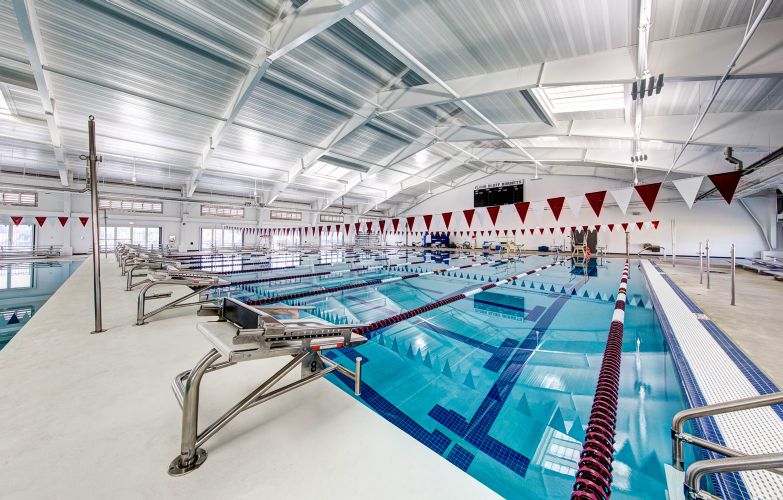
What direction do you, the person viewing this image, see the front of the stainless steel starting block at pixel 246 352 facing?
facing away from the viewer and to the right of the viewer

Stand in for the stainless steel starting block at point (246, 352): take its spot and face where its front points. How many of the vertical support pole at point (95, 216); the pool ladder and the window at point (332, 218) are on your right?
1

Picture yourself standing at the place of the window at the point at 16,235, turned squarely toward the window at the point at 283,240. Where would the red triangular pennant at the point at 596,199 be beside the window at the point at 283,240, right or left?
right

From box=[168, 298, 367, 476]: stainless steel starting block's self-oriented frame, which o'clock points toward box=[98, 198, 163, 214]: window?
The window is roughly at 10 o'clock from the stainless steel starting block.

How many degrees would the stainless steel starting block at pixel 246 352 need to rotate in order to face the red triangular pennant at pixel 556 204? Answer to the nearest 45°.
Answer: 0° — it already faces it

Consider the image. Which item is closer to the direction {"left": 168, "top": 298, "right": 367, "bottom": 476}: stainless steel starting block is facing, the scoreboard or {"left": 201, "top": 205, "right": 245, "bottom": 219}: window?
the scoreboard

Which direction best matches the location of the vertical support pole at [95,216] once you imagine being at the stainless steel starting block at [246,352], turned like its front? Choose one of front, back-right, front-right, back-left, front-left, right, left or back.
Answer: left

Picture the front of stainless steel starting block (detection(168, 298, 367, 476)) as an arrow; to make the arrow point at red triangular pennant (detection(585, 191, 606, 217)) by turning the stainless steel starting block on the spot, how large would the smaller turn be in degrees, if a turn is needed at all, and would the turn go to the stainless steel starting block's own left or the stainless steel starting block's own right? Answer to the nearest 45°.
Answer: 0° — it already faces it

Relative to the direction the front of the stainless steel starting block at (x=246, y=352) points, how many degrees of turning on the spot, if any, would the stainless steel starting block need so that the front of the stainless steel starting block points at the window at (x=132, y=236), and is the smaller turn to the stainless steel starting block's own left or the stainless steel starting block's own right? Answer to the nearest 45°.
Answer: approximately 45° to the stainless steel starting block's own left

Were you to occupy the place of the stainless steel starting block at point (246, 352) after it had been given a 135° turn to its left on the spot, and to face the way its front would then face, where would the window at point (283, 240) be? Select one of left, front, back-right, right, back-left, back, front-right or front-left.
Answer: right

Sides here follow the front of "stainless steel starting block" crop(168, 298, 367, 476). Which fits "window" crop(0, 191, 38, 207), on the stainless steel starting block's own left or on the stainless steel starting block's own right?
on the stainless steel starting block's own left

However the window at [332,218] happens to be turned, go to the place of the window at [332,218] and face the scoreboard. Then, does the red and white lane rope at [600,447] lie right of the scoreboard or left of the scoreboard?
right

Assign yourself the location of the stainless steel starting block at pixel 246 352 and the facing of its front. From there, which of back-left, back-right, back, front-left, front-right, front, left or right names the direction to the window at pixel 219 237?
front-left

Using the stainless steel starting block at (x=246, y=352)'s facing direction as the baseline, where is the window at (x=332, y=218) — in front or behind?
in front
